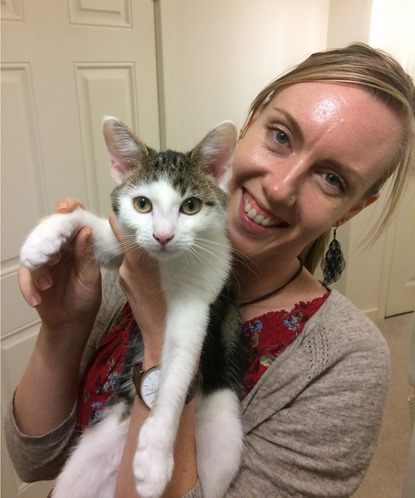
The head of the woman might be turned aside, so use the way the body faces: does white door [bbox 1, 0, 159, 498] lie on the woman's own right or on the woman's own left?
on the woman's own right

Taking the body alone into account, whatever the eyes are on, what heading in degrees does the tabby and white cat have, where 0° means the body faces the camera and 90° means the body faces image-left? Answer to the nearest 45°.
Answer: approximately 0°

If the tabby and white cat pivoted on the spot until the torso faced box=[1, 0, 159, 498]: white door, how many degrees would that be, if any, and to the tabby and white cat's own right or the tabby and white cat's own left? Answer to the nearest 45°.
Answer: approximately 180°

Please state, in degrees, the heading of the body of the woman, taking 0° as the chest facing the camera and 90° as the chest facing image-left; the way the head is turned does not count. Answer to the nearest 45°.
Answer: approximately 45°
